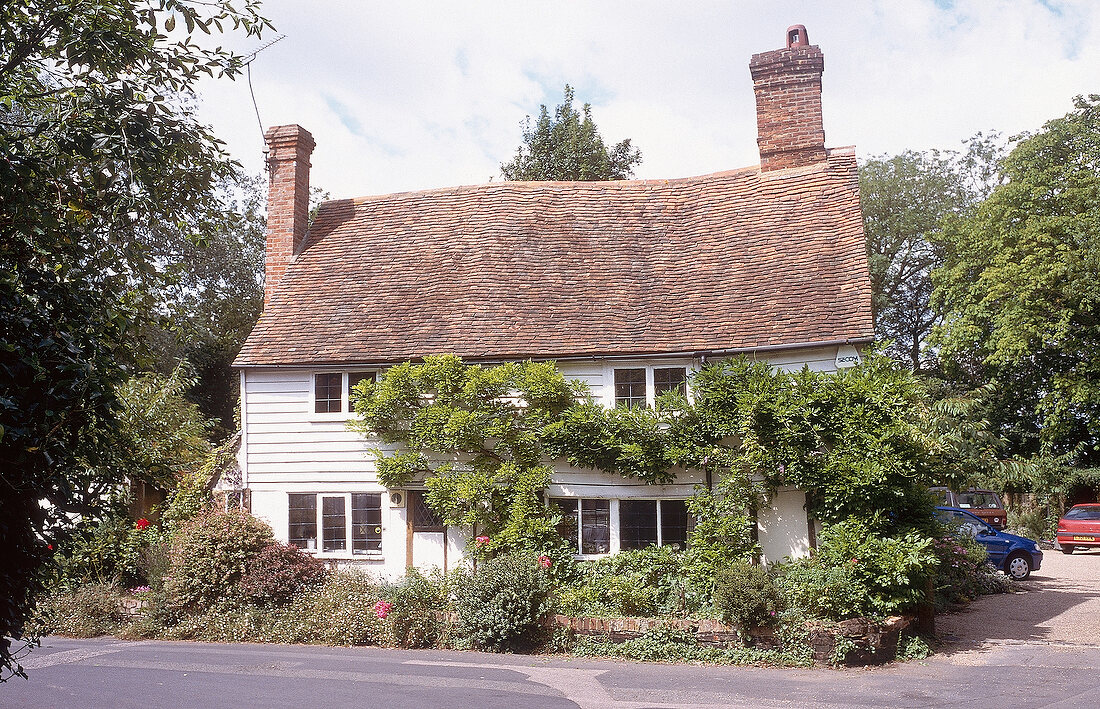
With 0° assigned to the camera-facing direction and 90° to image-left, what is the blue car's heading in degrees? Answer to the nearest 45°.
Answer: approximately 270°

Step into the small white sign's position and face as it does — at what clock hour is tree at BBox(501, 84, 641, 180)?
The tree is roughly at 5 o'clock from the small white sign.

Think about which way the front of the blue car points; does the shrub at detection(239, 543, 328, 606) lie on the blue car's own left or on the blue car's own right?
on the blue car's own right

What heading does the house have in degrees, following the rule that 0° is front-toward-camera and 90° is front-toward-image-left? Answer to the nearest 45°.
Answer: approximately 0°

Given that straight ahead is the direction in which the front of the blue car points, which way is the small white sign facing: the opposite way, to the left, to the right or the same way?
to the right
